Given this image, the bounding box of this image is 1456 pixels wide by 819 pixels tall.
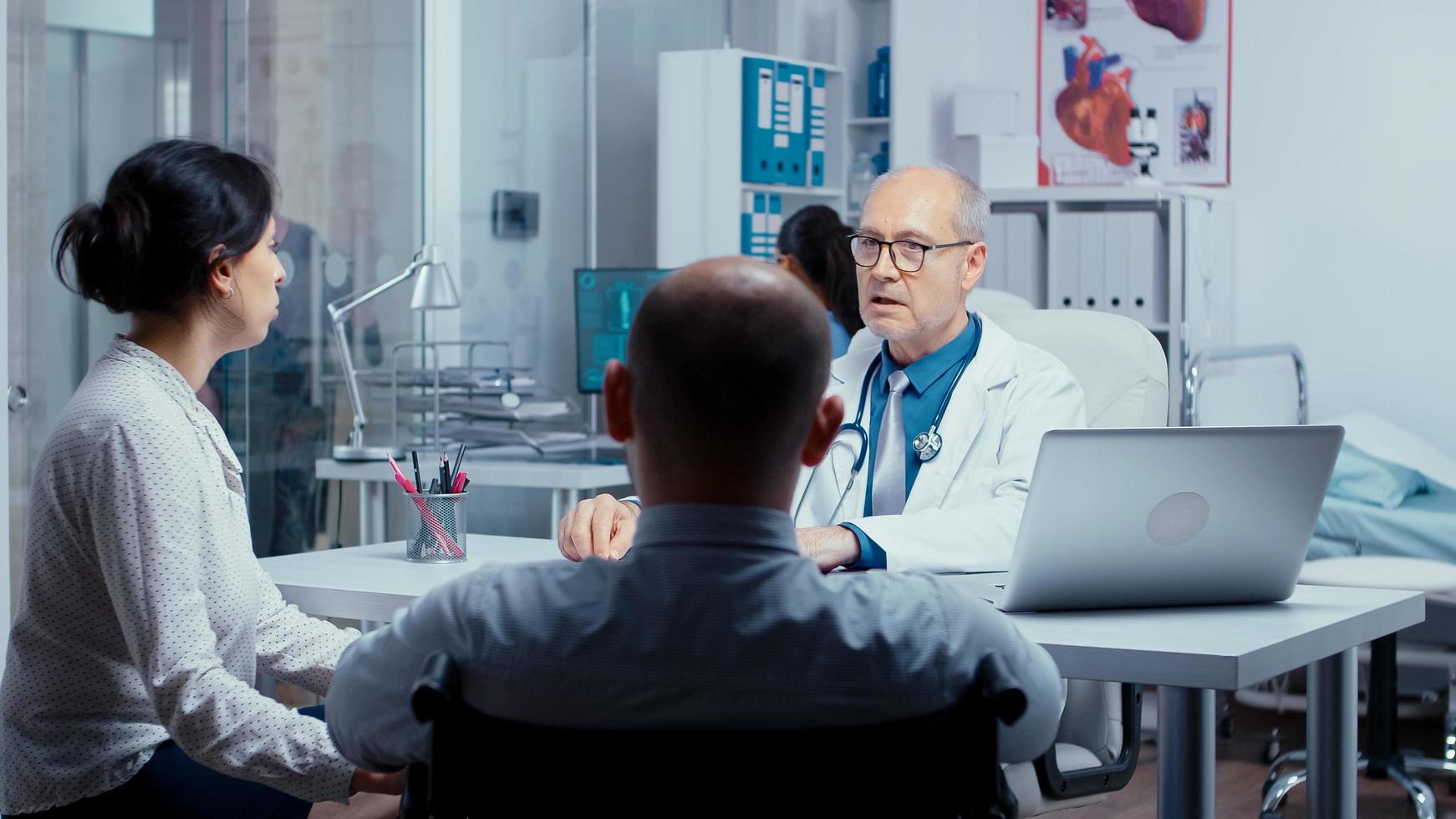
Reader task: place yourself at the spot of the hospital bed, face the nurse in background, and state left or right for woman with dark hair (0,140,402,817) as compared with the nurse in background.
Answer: left

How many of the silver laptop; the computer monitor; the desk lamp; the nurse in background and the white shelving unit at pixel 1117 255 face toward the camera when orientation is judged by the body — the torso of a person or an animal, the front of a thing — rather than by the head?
2

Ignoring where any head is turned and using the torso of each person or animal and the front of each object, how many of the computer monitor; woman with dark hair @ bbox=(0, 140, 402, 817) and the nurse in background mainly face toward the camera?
1

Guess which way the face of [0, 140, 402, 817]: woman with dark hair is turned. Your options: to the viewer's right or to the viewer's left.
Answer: to the viewer's right

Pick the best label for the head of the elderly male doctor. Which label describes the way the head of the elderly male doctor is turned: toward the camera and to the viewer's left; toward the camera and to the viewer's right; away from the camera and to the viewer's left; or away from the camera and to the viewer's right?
toward the camera and to the viewer's left

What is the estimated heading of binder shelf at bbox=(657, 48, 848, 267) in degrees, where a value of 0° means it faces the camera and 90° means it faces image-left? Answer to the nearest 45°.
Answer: approximately 315°

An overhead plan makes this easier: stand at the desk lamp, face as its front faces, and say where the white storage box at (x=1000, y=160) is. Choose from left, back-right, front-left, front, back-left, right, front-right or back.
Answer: front-left

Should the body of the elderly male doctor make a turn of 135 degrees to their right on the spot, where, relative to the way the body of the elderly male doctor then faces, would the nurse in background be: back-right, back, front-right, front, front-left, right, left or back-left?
front

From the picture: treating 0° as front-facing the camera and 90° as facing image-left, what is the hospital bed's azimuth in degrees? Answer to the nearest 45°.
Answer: approximately 315°
